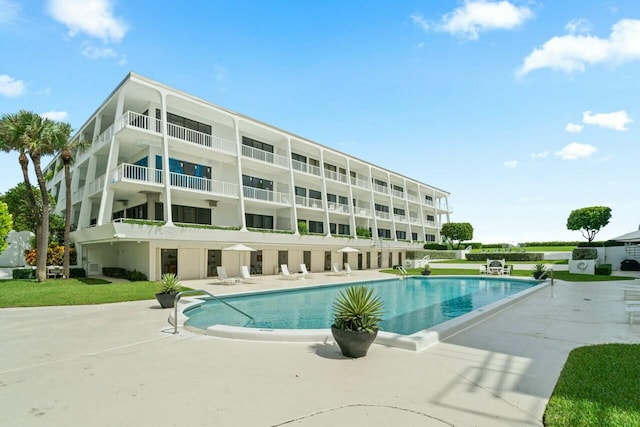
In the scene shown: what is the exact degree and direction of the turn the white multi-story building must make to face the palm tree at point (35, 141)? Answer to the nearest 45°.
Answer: approximately 90° to its right

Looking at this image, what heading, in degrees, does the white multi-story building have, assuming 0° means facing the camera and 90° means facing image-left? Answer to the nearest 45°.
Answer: approximately 315°

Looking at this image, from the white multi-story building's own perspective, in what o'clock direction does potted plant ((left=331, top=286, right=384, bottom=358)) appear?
The potted plant is roughly at 1 o'clock from the white multi-story building.

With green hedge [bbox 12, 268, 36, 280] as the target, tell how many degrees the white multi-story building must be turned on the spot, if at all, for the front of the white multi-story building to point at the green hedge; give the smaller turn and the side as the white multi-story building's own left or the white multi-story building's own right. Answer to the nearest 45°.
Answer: approximately 135° to the white multi-story building's own right

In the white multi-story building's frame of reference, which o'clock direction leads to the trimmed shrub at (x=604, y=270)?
The trimmed shrub is roughly at 11 o'clock from the white multi-story building.

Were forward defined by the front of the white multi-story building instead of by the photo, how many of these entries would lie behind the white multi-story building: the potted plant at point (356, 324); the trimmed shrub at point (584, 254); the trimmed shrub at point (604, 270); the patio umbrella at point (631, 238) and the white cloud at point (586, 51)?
0

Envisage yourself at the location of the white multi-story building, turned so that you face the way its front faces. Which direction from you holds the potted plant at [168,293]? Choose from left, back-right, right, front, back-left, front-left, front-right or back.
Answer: front-right

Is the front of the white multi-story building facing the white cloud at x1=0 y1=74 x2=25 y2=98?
no

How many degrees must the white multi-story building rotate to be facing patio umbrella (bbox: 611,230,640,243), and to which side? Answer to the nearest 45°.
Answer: approximately 45° to its left

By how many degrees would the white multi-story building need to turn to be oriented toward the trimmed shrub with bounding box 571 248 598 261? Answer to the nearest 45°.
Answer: approximately 45° to its left
